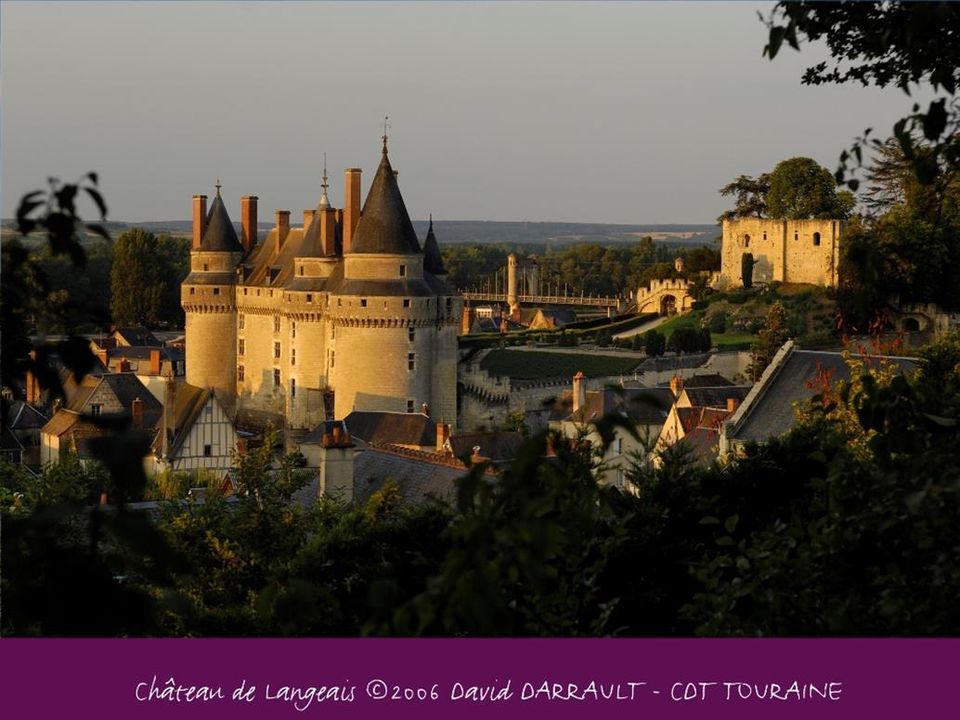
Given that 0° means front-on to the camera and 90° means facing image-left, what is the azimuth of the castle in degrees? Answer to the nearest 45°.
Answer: approximately 45°
